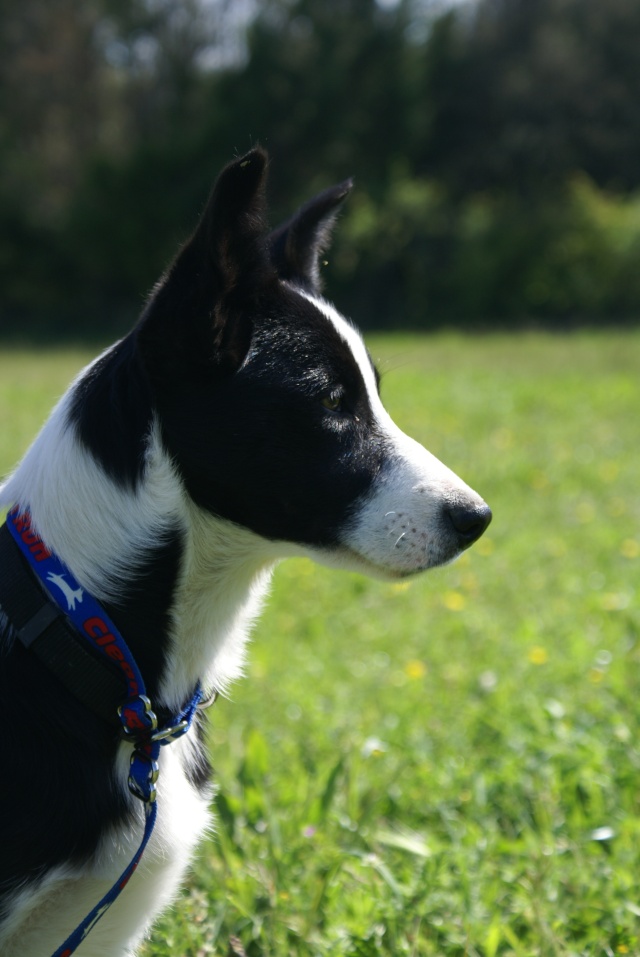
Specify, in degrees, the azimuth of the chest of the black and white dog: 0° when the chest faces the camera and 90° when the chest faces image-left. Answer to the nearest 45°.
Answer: approximately 270°
